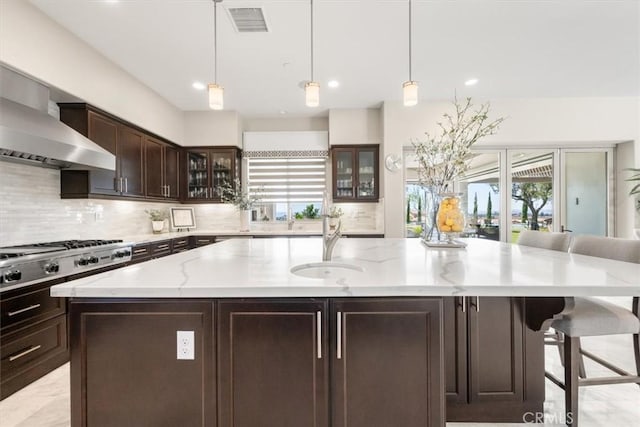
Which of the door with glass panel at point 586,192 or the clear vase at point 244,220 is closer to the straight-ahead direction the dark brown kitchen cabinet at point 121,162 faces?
the door with glass panel

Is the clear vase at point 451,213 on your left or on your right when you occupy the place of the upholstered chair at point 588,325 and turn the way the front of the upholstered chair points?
on your right

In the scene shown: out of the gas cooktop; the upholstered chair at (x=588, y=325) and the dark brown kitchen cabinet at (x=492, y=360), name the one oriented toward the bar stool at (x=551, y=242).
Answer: the gas cooktop

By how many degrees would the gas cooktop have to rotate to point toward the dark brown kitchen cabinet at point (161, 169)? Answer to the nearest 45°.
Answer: approximately 90° to its left

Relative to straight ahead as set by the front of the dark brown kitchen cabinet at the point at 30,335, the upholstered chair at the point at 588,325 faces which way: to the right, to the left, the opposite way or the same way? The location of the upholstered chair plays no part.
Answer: the opposite way

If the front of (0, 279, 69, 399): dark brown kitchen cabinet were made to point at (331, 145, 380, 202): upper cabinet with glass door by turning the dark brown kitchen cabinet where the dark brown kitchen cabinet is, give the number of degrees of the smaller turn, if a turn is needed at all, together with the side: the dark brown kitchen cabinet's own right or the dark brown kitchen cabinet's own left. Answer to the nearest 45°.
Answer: approximately 45° to the dark brown kitchen cabinet's own left

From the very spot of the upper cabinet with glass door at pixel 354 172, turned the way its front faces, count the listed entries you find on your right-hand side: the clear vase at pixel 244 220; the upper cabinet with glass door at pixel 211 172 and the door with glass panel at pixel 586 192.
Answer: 2

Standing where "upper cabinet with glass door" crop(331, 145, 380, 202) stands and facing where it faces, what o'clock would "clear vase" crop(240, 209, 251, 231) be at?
The clear vase is roughly at 3 o'clock from the upper cabinet with glass door.

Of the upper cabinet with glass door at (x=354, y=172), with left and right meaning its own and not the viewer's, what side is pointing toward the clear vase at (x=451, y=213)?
front

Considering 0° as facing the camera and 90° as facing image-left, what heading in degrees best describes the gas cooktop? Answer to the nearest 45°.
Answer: approximately 315°

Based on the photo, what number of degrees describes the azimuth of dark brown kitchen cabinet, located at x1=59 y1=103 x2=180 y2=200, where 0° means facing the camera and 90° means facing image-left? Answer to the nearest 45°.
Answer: approximately 315°

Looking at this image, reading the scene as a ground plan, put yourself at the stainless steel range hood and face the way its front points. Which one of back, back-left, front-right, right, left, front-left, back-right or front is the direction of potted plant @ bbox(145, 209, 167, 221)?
left

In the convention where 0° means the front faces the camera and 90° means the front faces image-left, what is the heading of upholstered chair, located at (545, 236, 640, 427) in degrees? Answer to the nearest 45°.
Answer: approximately 45°
